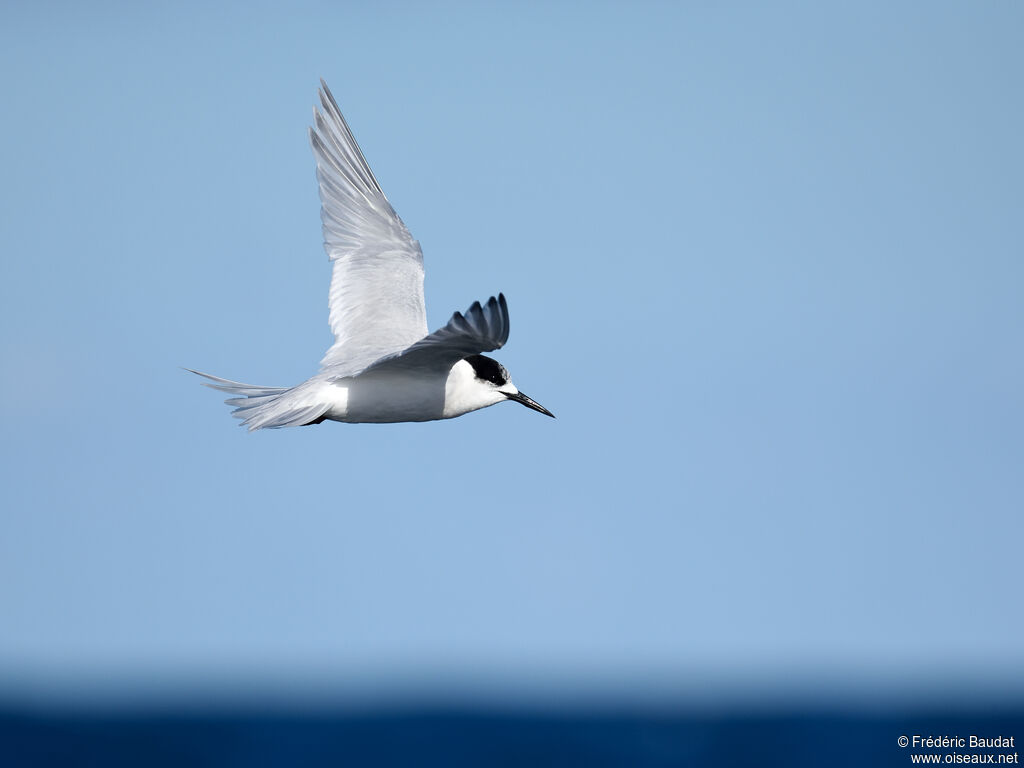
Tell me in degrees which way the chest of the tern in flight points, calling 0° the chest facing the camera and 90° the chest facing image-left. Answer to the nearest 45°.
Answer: approximately 270°
